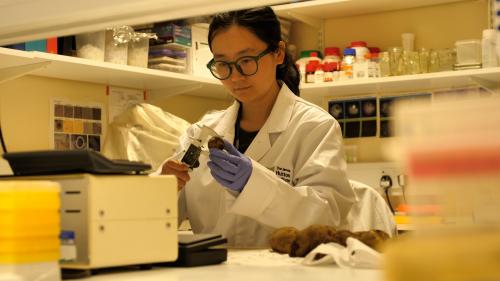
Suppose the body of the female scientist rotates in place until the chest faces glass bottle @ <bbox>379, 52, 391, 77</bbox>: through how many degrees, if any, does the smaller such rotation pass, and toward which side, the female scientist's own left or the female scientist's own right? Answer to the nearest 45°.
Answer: approximately 180°

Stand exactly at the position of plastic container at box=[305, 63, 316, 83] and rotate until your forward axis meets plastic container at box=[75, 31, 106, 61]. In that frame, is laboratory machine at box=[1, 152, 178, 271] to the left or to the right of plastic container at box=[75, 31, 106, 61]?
left

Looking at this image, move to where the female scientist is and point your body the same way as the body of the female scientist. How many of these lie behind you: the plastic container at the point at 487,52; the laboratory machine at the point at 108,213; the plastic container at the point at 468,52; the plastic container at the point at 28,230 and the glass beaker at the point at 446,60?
3

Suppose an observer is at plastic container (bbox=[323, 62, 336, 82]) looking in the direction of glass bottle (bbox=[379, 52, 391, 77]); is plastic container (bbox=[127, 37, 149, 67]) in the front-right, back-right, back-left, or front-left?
back-right

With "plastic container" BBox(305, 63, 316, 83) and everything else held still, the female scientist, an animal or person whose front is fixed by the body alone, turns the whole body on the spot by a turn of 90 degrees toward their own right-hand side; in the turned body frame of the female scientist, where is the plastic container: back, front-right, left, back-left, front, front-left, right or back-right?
front-right

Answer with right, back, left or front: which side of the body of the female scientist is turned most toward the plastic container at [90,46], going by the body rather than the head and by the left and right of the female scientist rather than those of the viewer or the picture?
right

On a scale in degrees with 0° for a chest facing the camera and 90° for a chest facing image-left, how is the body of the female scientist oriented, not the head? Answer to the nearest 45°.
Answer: approximately 45°

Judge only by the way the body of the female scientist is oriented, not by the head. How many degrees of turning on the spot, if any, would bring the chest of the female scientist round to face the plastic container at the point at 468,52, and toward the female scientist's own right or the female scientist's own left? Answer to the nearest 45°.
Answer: approximately 180°

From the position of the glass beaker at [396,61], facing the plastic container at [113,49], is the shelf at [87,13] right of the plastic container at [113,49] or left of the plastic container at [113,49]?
left

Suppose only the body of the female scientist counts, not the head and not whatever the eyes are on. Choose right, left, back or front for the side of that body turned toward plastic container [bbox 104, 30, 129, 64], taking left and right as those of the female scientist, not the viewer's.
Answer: right
